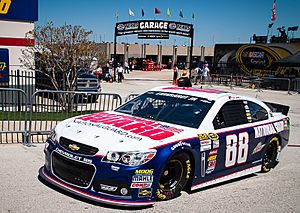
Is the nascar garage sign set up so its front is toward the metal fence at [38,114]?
yes

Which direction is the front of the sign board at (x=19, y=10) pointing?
toward the camera

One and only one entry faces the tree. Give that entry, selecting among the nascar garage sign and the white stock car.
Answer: the nascar garage sign

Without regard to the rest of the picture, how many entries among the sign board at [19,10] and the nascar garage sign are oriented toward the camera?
2

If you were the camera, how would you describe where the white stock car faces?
facing the viewer and to the left of the viewer

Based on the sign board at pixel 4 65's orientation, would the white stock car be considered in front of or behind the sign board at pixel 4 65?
in front

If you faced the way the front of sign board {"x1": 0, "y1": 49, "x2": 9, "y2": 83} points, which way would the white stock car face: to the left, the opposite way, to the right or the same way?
to the right

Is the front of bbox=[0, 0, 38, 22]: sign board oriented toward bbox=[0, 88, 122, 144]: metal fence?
yes

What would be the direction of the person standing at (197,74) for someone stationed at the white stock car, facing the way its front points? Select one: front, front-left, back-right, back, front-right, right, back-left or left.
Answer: back-right

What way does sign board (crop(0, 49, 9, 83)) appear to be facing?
toward the camera

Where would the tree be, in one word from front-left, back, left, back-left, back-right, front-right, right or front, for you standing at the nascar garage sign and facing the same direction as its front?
front

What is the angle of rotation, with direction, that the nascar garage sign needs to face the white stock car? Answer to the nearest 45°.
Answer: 0° — it already faces it
